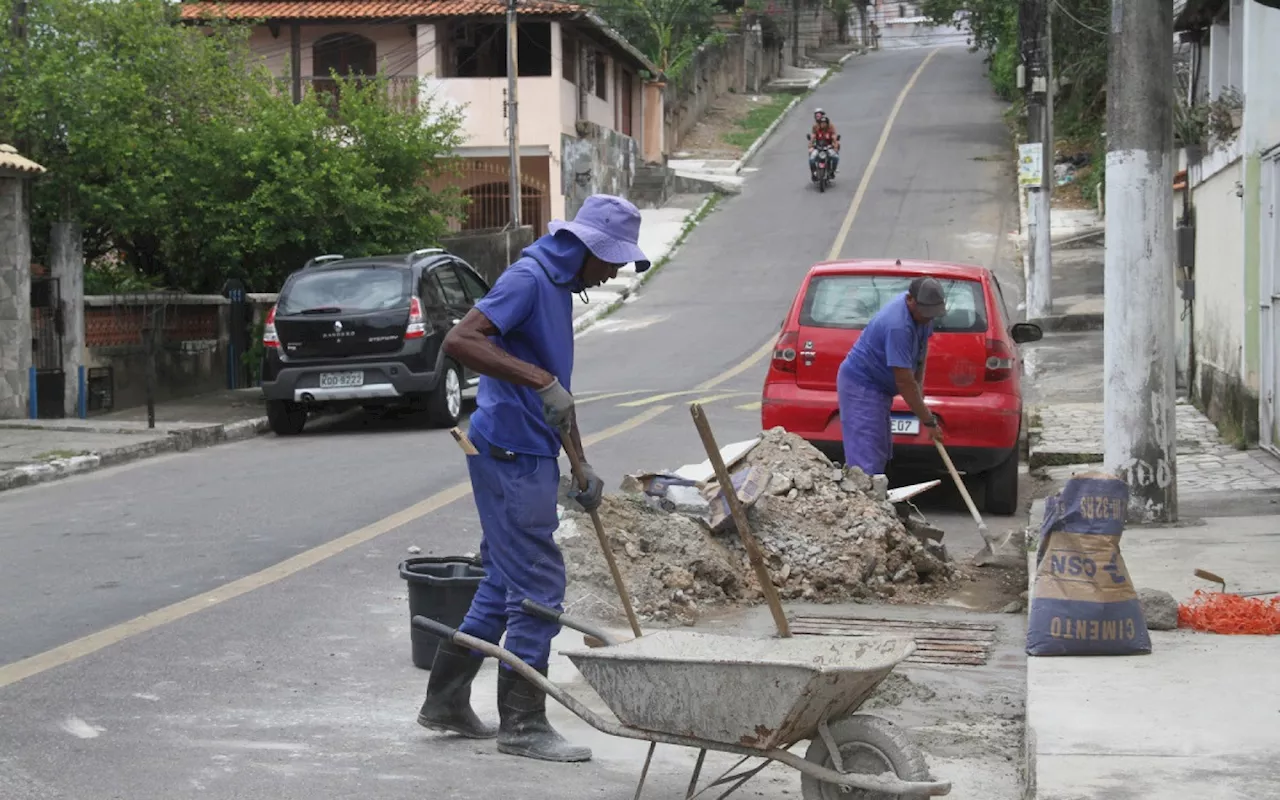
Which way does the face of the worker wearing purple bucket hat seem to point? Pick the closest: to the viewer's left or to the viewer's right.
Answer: to the viewer's right

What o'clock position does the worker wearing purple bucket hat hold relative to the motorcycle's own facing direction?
The worker wearing purple bucket hat is roughly at 12 o'clock from the motorcycle.

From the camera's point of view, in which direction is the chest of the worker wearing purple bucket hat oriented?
to the viewer's right

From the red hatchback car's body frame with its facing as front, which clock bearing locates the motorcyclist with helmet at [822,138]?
The motorcyclist with helmet is roughly at 12 o'clock from the red hatchback car.

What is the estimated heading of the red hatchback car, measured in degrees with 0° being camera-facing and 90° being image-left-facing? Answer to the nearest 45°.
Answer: approximately 180°

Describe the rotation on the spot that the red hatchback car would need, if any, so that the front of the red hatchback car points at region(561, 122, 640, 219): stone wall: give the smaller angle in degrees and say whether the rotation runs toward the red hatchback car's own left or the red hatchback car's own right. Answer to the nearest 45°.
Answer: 0° — it already faces it

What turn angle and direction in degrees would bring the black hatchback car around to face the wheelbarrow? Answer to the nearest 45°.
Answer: approximately 135° to its right

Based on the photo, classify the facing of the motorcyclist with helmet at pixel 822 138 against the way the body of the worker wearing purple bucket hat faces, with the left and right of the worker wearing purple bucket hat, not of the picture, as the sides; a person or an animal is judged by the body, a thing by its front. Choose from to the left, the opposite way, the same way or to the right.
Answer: to the right

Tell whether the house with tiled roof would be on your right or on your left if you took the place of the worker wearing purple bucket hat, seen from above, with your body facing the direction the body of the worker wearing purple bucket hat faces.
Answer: on your left

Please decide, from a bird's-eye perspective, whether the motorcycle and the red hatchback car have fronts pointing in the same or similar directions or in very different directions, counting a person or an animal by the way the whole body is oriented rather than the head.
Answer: very different directions
